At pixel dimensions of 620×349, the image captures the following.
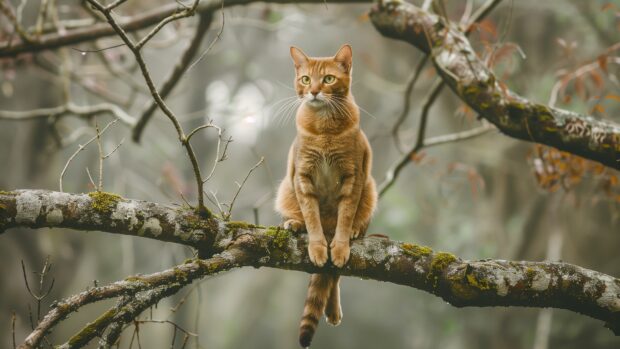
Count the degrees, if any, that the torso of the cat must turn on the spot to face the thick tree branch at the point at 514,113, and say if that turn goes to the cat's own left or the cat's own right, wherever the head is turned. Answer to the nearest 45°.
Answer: approximately 90° to the cat's own left

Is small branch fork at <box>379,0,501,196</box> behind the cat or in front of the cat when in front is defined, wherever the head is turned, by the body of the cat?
behind

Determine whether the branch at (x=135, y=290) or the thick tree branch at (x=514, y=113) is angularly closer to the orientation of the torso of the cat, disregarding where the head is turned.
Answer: the branch at (x=135, y=290)

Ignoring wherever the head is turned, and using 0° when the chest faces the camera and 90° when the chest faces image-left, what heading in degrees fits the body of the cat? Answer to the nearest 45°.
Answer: approximately 0°

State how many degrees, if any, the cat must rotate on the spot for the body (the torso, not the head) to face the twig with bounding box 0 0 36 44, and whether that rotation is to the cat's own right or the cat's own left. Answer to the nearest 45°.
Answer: approximately 90° to the cat's own right
